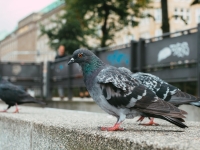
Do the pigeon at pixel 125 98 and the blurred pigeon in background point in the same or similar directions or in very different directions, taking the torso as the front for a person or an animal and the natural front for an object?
same or similar directions

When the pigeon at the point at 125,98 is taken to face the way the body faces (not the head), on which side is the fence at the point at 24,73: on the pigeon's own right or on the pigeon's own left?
on the pigeon's own right

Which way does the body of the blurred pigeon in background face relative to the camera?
to the viewer's left

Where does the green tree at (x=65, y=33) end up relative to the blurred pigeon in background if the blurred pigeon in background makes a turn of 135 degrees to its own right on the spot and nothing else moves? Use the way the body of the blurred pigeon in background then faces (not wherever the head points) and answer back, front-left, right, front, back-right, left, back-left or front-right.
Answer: front-left

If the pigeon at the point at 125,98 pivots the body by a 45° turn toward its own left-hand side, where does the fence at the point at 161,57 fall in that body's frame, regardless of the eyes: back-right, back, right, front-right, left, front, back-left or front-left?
back-right

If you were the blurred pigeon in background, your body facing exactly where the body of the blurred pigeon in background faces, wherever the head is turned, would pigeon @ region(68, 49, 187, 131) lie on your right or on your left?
on your left

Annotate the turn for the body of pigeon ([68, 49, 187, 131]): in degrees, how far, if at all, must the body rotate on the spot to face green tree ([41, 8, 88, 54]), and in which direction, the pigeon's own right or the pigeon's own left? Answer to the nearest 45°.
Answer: approximately 90° to the pigeon's own right

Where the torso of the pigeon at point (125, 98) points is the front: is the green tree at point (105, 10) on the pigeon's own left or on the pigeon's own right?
on the pigeon's own right

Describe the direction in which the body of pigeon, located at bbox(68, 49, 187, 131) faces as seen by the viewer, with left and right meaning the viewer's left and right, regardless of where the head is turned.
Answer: facing to the left of the viewer

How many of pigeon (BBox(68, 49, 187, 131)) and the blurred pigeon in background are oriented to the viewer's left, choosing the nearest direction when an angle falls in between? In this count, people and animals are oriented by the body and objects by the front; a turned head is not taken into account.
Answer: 2

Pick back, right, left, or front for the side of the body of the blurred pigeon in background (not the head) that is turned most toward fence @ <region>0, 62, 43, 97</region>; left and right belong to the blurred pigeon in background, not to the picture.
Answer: right
